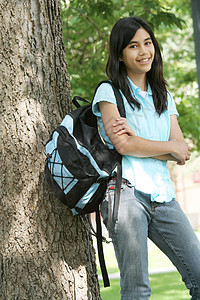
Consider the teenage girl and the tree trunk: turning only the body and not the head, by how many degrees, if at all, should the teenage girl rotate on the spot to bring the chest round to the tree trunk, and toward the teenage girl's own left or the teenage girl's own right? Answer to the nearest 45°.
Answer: approximately 135° to the teenage girl's own right

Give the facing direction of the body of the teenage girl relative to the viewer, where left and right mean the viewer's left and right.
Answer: facing the viewer and to the right of the viewer
